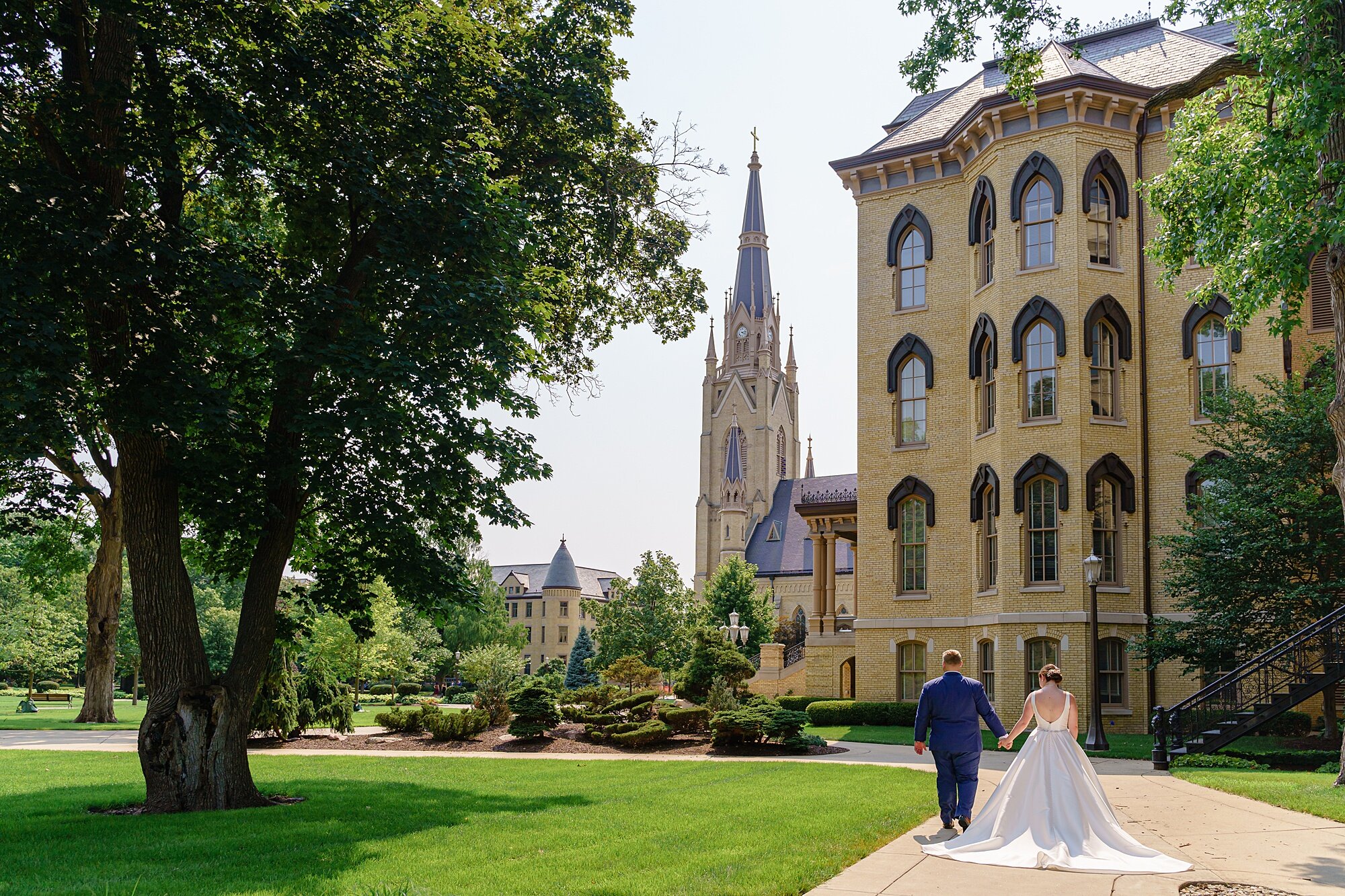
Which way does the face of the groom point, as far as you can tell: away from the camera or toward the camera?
away from the camera

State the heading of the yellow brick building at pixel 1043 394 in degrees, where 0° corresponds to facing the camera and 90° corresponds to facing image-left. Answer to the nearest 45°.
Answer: approximately 90°

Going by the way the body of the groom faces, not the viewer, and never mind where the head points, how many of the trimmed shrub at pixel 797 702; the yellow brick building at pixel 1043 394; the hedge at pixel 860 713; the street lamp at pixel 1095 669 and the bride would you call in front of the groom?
4

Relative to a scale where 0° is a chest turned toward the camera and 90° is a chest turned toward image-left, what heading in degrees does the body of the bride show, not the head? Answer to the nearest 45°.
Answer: approximately 180°

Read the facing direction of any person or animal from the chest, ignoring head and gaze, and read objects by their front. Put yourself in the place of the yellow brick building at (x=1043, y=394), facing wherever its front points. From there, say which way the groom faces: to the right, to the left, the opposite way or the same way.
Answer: to the right

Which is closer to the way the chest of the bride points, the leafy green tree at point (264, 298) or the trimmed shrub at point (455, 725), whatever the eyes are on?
the trimmed shrub

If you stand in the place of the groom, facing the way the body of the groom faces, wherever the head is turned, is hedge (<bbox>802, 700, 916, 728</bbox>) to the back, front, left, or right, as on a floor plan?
front

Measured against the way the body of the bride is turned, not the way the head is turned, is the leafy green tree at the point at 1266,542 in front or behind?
in front

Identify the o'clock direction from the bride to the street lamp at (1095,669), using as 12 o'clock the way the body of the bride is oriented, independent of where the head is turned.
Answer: The street lamp is roughly at 12 o'clock from the bride.

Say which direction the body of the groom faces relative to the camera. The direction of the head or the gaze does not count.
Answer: away from the camera

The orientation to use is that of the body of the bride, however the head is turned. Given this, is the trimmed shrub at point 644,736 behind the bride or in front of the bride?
in front
